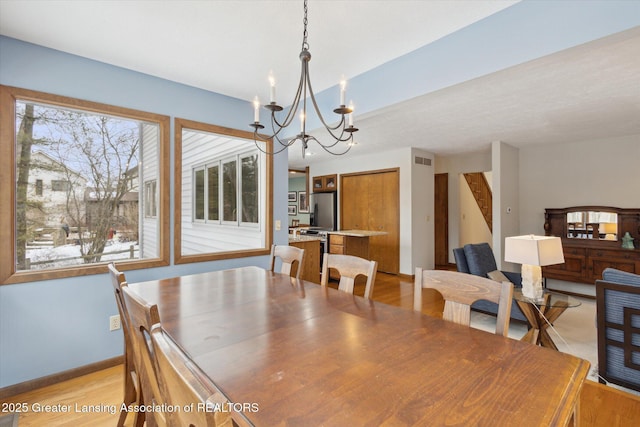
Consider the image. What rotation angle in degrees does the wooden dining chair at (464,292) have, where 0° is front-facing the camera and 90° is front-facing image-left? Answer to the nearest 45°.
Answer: approximately 45°

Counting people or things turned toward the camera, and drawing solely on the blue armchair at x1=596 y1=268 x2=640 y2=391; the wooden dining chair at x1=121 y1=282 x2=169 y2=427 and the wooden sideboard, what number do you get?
1

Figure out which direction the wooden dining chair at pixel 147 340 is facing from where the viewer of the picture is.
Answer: facing away from the viewer and to the right of the viewer

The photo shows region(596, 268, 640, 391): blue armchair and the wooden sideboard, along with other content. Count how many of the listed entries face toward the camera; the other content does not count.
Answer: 1

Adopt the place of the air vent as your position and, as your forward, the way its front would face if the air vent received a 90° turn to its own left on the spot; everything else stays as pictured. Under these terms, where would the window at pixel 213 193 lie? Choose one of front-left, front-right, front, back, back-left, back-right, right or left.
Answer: back

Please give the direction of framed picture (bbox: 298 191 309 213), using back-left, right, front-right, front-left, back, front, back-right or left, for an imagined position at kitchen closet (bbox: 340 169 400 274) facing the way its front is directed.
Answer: right

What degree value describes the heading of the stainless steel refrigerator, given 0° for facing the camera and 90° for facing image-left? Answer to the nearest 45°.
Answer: approximately 45°

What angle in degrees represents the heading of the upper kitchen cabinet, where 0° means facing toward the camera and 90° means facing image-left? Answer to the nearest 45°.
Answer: approximately 45°

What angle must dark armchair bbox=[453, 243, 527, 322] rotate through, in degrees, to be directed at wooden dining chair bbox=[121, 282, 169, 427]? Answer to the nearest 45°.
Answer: approximately 45° to its right

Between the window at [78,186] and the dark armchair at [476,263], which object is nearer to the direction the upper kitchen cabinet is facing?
the window
